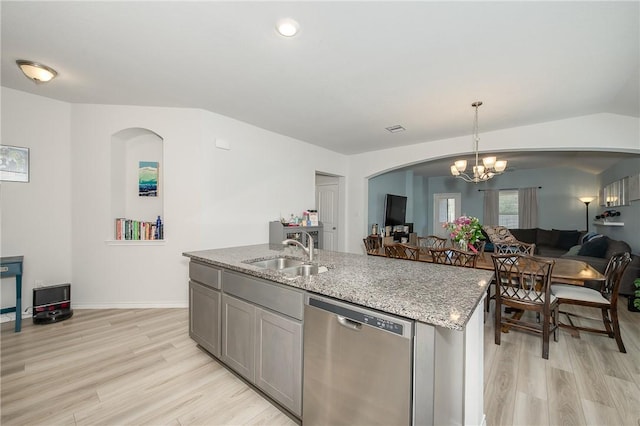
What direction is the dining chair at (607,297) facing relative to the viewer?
to the viewer's left

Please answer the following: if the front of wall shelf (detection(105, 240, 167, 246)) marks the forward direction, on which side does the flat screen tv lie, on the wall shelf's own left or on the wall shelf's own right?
on the wall shelf's own left

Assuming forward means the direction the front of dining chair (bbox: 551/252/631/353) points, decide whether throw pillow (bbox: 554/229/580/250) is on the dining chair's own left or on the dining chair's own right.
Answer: on the dining chair's own right

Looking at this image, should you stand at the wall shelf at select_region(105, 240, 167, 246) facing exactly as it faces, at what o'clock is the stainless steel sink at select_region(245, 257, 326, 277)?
The stainless steel sink is roughly at 11 o'clock from the wall shelf.

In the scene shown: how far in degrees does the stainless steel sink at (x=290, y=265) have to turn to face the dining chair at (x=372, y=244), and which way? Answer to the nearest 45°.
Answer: approximately 180°

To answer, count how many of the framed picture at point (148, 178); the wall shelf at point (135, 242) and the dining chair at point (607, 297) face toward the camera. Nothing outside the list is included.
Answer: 2

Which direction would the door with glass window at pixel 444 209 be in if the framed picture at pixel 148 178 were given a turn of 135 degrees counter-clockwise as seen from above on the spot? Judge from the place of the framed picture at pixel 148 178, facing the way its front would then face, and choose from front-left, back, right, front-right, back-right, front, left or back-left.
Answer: front-right

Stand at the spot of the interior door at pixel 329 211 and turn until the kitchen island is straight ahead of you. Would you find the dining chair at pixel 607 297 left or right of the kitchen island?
left

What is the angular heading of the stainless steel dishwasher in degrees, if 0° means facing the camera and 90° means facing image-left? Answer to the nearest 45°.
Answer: approximately 45°
